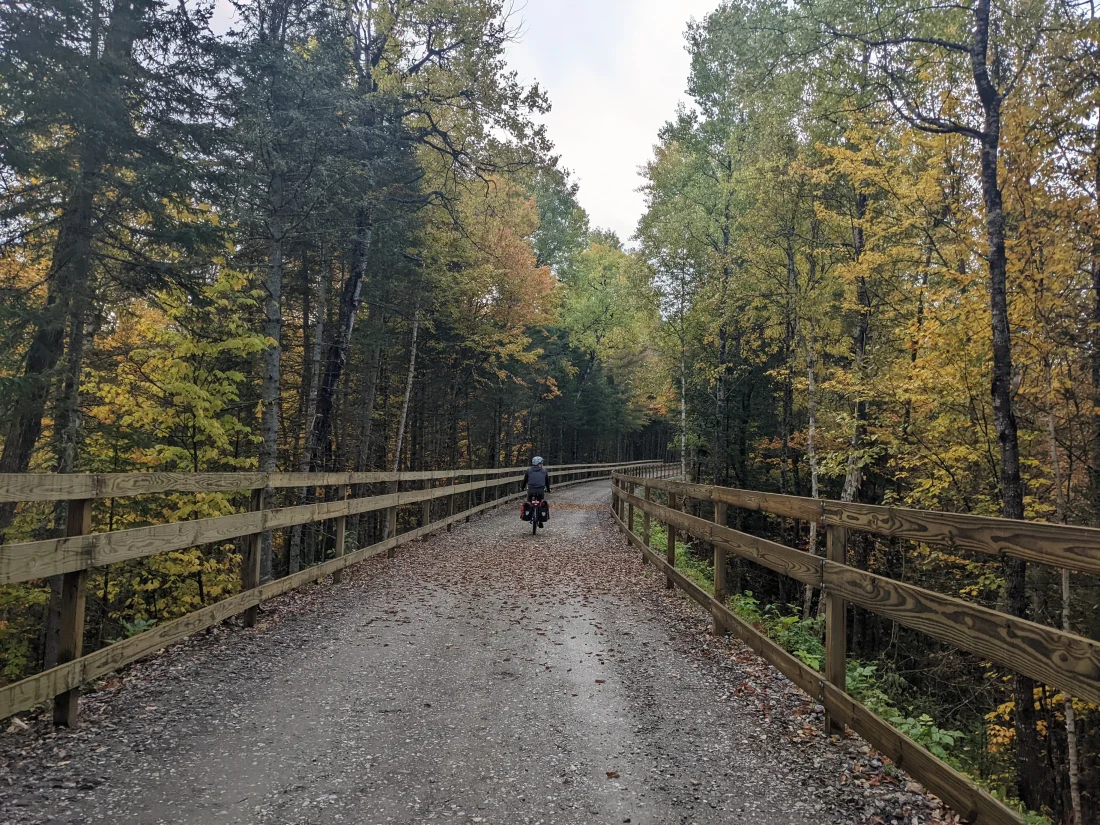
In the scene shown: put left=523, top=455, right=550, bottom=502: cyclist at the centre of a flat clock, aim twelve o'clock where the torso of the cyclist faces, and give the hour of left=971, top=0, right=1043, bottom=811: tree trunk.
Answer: The tree trunk is roughly at 5 o'clock from the cyclist.

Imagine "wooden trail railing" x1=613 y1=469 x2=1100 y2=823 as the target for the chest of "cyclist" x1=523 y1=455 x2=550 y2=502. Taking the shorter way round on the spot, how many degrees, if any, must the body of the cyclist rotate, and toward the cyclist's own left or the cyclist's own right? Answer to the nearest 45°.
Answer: approximately 180°

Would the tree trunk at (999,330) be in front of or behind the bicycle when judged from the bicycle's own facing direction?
behind

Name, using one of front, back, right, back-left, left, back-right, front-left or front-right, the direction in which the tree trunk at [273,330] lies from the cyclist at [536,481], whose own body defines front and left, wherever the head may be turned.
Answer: back-left

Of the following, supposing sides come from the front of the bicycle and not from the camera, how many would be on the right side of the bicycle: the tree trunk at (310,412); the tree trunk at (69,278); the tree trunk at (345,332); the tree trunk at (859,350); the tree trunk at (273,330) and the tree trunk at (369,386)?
1

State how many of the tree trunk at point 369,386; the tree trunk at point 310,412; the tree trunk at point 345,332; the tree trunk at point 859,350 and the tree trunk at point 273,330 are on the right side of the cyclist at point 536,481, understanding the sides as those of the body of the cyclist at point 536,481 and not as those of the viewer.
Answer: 1

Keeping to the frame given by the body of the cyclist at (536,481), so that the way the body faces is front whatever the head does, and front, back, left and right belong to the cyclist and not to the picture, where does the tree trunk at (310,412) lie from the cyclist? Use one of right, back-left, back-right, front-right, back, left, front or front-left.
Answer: left

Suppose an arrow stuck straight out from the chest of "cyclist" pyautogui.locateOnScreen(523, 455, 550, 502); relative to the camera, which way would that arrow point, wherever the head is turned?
away from the camera

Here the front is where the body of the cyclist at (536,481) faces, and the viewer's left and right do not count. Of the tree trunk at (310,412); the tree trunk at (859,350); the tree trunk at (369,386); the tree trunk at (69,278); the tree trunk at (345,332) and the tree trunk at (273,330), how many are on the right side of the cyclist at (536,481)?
1

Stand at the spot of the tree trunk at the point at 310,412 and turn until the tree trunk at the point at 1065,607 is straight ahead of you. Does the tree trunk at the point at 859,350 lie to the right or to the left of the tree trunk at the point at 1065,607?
left

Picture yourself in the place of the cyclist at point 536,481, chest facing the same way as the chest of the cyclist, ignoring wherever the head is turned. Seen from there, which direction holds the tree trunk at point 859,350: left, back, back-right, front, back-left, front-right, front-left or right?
right

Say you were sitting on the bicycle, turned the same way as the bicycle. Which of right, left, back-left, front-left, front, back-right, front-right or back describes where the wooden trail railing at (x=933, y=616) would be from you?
back

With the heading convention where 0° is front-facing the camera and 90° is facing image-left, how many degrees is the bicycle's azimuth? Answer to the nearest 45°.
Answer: approximately 180°

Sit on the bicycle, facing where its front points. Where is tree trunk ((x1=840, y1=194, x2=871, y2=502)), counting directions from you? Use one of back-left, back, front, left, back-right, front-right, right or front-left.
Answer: right

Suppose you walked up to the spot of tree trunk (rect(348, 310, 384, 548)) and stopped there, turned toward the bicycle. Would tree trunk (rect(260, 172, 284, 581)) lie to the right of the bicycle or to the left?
right
